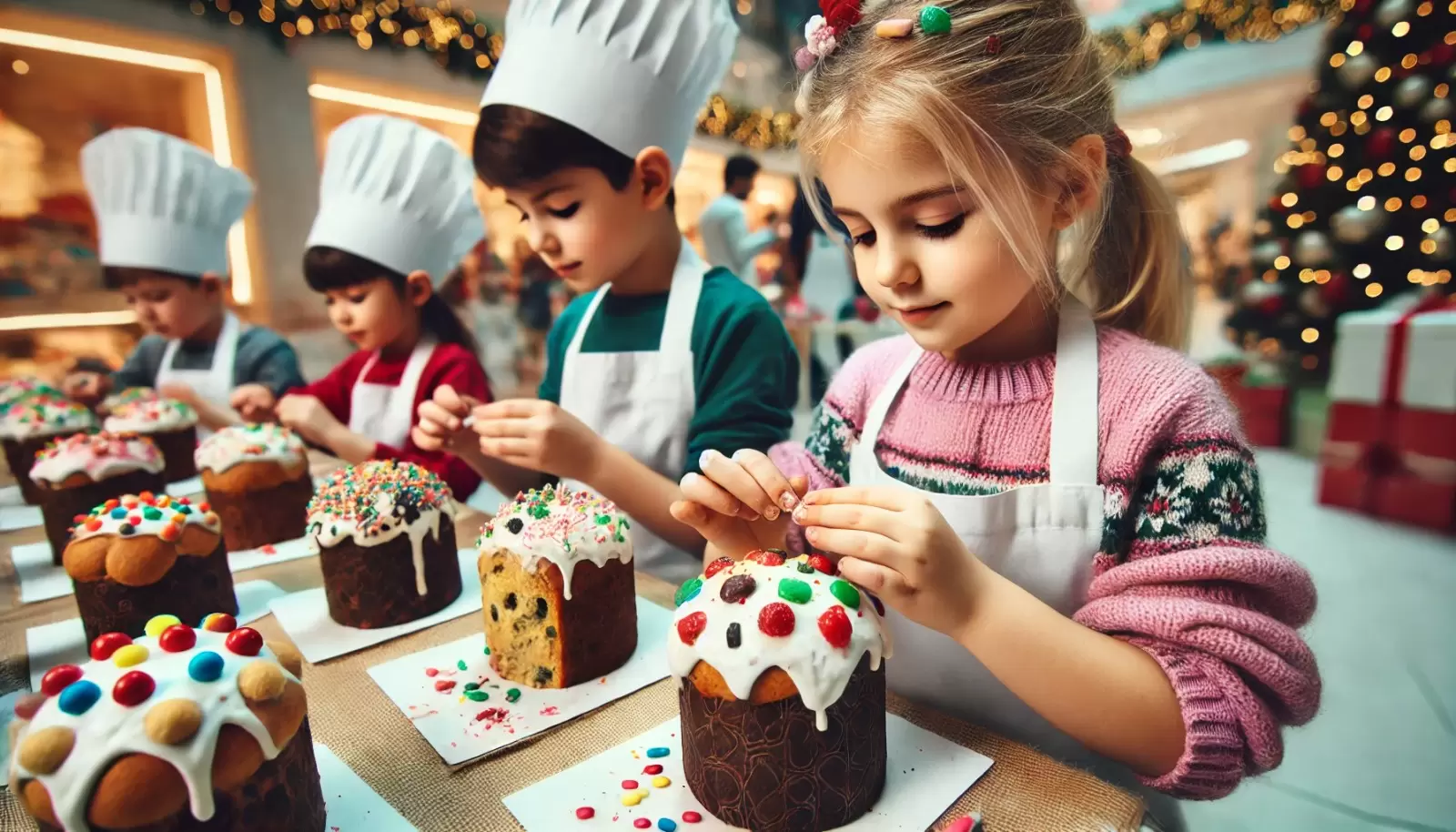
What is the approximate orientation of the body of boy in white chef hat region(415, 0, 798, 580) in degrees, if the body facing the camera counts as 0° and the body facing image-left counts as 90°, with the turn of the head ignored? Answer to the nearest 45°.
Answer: approximately 45°

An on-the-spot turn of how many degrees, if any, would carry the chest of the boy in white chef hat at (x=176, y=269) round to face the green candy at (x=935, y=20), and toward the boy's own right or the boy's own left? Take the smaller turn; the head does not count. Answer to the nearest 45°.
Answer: approximately 45° to the boy's own left

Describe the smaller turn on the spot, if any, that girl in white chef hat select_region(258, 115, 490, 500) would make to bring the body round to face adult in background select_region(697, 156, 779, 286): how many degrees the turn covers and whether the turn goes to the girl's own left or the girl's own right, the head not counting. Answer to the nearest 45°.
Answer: approximately 180°

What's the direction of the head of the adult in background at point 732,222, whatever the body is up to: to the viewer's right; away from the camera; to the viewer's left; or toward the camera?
to the viewer's right

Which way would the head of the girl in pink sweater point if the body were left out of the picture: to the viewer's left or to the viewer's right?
to the viewer's left

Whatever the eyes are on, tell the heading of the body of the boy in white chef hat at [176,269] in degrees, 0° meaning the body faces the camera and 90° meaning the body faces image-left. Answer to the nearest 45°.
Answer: approximately 45°
